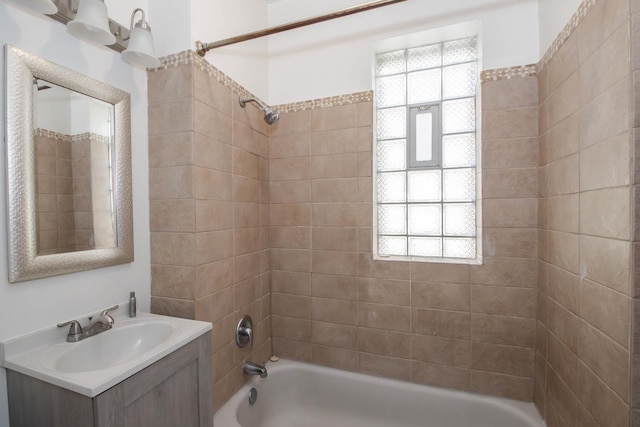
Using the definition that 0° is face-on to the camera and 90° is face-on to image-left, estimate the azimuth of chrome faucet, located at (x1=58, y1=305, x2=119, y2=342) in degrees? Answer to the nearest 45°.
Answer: approximately 315°

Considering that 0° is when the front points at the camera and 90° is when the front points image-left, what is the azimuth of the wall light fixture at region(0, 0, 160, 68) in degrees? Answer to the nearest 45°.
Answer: approximately 315°

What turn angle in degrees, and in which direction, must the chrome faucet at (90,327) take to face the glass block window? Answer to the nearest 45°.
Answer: approximately 45° to its left

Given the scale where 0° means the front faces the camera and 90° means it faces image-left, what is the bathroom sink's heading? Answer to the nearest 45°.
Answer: approximately 315°
